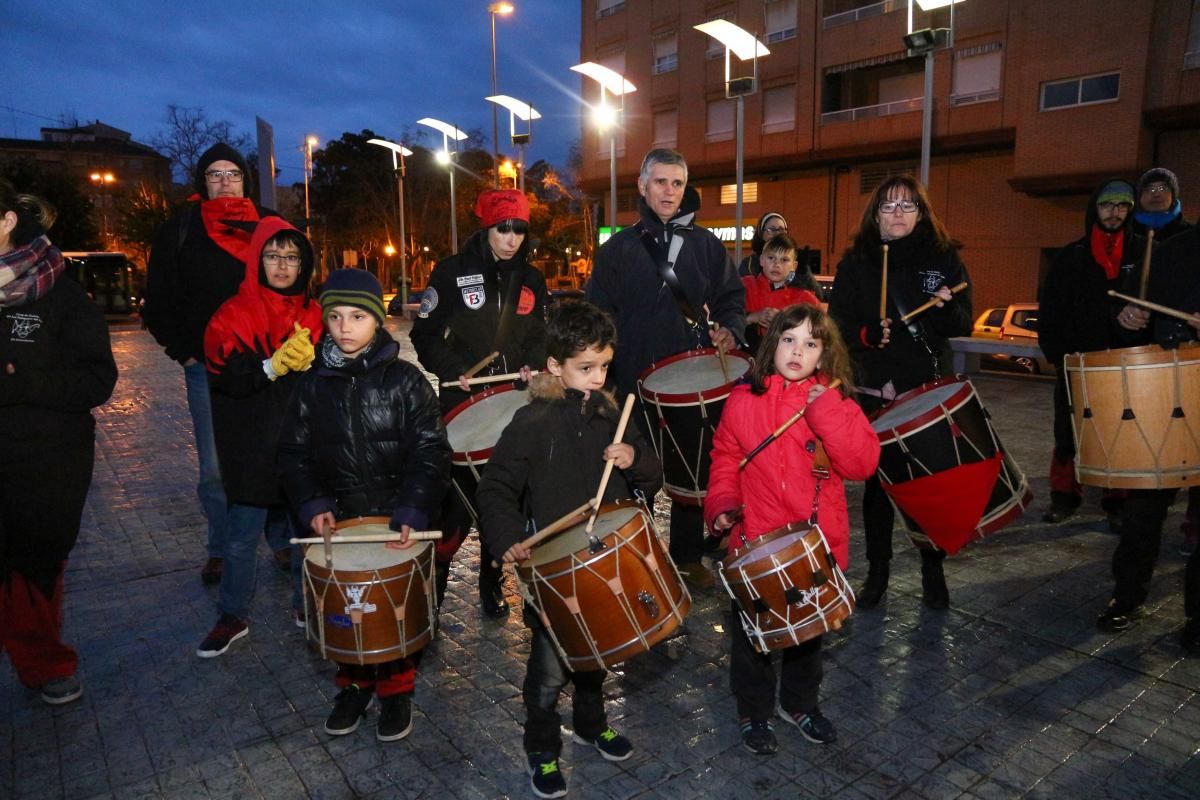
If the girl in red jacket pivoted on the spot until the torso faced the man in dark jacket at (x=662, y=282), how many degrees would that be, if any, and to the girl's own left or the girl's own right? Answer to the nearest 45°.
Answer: approximately 135° to the girl's own right

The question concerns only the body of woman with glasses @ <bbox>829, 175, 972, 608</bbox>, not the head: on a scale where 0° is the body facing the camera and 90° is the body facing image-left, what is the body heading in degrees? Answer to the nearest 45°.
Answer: approximately 0°

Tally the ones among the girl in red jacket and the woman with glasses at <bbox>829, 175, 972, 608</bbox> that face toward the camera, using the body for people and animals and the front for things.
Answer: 2

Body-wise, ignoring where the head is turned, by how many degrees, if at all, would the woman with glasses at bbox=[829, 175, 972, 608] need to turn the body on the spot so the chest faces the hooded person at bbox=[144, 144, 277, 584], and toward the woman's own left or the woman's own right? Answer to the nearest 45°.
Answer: approximately 90° to the woman's own right

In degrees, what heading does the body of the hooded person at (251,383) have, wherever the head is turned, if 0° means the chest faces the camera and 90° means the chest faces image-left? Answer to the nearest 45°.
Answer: approximately 315°
